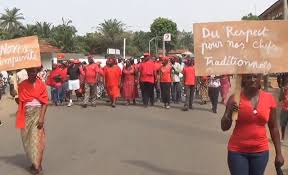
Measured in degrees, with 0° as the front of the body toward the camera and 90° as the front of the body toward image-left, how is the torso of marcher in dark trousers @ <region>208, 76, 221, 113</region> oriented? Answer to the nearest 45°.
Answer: approximately 0°

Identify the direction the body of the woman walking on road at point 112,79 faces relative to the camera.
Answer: toward the camera

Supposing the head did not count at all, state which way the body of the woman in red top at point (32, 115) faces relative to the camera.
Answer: toward the camera

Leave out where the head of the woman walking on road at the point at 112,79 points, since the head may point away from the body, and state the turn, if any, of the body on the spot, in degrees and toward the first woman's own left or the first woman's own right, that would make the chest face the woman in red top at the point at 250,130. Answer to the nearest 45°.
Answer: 0° — they already face them

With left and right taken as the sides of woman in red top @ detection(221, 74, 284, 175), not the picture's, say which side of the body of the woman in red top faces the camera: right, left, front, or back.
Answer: front

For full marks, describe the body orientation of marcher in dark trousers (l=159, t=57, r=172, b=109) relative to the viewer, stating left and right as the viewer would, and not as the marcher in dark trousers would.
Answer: facing the viewer

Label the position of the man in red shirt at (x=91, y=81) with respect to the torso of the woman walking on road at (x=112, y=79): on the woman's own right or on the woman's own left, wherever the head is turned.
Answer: on the woman's own right

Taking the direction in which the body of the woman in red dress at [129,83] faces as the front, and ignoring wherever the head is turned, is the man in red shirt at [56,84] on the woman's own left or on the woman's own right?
on the woman's own right

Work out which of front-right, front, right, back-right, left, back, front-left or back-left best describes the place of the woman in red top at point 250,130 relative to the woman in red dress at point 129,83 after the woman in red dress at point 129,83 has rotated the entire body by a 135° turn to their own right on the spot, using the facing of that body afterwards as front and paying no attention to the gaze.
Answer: back-left

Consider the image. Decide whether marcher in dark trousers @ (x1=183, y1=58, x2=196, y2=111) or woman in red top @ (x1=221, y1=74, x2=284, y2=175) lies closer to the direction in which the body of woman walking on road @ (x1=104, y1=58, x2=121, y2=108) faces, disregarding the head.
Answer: the woman in red top

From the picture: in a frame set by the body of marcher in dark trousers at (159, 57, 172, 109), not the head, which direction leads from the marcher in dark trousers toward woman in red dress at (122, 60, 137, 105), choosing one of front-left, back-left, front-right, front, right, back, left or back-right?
back-right

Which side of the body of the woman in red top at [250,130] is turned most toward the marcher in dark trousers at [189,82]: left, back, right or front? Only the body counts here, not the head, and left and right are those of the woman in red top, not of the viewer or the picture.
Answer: back

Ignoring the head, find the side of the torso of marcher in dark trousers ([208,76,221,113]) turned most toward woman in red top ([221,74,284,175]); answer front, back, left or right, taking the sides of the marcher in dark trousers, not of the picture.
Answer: front
